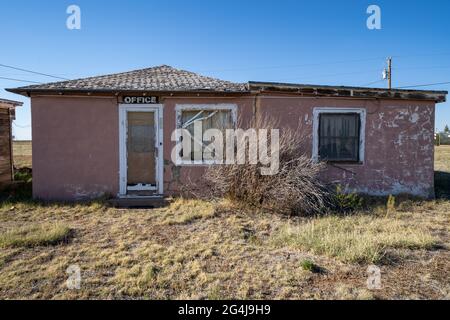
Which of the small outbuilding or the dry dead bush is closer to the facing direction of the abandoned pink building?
the dry dead bush

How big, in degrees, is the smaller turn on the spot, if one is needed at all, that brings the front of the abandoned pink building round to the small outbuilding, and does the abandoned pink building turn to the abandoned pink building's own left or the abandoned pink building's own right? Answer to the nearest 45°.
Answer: approximately 90° to the abandoned pink building's own right

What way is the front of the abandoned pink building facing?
toward the camera

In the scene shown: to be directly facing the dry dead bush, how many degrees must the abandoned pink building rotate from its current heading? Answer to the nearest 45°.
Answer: approximately 45° to its left
